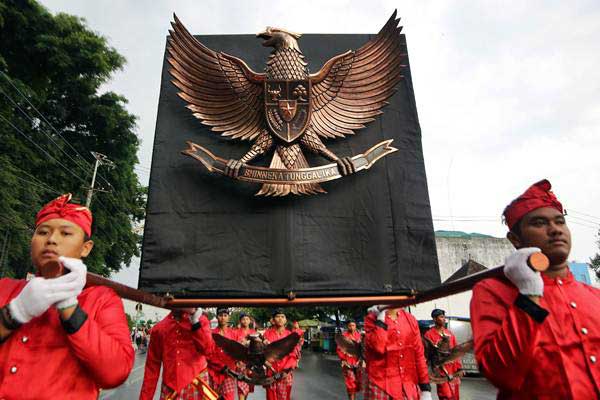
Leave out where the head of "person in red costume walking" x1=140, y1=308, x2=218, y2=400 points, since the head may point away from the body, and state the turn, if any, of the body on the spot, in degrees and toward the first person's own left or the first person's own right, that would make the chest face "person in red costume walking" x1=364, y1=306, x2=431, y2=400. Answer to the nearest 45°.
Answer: approximately 90° to the first person's own left

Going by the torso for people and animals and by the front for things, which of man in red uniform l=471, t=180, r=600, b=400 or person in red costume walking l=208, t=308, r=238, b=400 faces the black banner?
the person in red costume walking
